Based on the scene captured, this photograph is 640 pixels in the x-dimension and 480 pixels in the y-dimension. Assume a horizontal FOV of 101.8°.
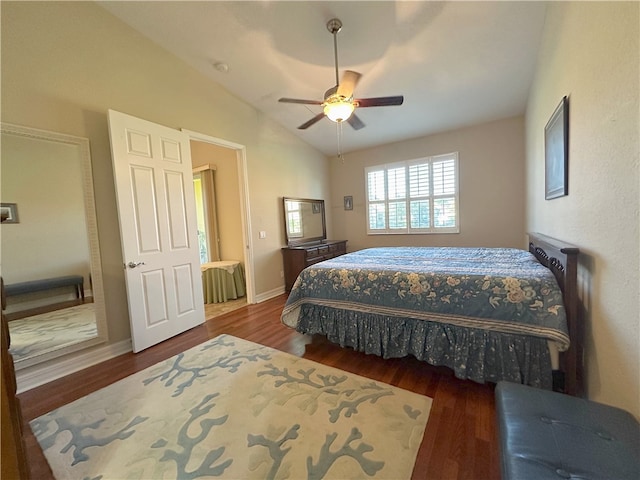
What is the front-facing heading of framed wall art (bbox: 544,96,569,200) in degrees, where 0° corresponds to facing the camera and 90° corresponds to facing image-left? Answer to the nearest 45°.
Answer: approximately 90°

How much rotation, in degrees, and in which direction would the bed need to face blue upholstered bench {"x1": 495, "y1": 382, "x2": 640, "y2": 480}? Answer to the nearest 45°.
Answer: approximately 90° to its left

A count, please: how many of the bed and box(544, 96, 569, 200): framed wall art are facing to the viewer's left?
2

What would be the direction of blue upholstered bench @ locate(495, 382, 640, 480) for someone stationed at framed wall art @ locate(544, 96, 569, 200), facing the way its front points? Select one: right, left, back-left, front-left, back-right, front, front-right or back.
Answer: left

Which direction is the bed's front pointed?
to the viewer's left

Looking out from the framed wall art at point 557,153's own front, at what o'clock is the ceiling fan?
The ceiling fan is roughly at 11 o'clock from the framed wall art.

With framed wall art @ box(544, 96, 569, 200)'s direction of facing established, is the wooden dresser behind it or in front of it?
in front

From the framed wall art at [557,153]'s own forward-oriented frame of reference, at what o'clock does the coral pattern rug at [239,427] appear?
The coral pattern rug is roughly at 10 o'clock from the framed wall art.
